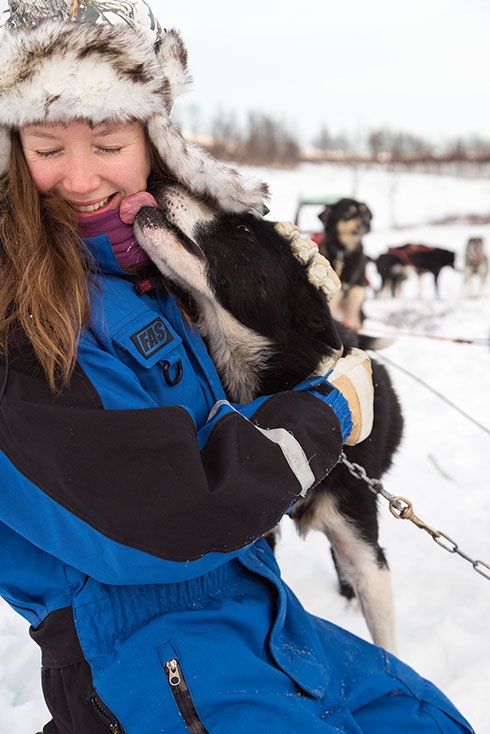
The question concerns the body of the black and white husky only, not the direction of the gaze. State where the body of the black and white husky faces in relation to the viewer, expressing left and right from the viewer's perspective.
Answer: facing to the left of the viewer

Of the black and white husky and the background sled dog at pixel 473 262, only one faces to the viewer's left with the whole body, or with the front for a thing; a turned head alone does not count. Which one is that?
the black and white husky

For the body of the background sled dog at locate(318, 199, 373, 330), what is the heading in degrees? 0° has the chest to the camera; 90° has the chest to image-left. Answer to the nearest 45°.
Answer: approximately 0°

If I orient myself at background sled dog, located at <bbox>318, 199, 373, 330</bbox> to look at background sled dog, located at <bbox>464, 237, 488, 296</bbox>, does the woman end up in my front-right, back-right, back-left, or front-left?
back-right

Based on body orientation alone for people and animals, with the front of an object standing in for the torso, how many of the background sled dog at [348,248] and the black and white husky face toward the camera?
1

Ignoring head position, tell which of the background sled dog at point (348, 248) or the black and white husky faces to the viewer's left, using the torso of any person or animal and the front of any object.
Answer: the black and white husky

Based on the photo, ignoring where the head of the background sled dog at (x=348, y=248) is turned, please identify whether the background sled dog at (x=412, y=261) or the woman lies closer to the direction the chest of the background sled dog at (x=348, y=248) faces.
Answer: the woman

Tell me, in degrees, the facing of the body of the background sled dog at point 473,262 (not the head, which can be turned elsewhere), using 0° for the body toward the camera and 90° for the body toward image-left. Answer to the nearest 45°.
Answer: approximately 0°
